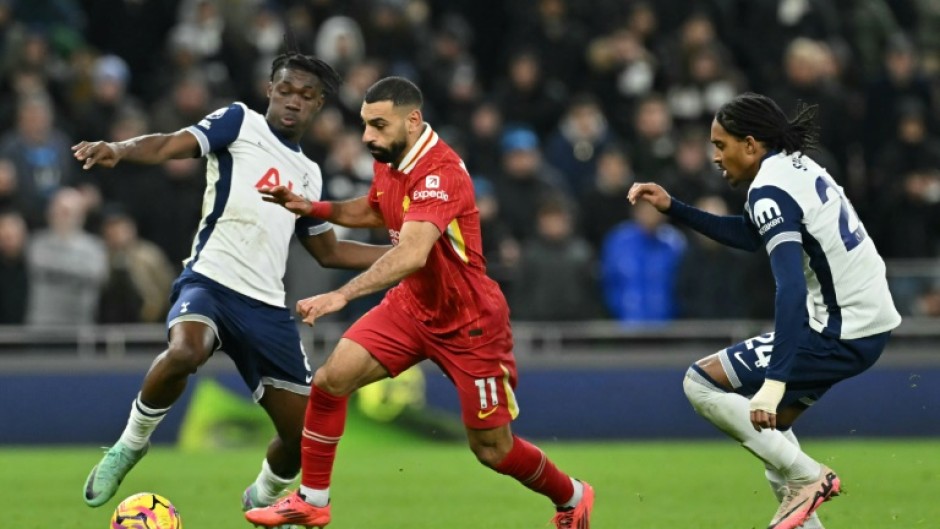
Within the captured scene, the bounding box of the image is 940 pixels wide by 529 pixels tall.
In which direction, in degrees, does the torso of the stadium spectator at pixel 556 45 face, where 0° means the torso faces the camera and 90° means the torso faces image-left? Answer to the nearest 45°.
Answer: approximately 0°

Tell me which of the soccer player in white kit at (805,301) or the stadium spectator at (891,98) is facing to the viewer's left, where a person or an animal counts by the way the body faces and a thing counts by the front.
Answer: the soccer player in white kit

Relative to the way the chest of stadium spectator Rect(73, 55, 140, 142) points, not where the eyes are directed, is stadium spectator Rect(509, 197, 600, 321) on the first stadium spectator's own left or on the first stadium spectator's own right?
on the first stadium spectator's own left

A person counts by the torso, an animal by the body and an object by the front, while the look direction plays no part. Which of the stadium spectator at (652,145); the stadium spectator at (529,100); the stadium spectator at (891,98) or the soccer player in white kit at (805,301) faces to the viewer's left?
the soccer player in white kit

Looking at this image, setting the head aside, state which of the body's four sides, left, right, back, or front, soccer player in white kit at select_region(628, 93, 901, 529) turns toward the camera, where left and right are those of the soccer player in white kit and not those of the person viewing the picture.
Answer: left

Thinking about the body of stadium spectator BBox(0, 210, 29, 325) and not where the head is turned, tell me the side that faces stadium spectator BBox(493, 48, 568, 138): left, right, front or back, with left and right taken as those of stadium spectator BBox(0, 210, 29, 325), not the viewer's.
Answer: left

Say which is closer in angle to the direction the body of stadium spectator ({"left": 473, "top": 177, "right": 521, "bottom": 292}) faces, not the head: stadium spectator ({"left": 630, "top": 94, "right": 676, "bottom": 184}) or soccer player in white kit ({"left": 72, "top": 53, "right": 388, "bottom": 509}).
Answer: the soccer player in white kit
